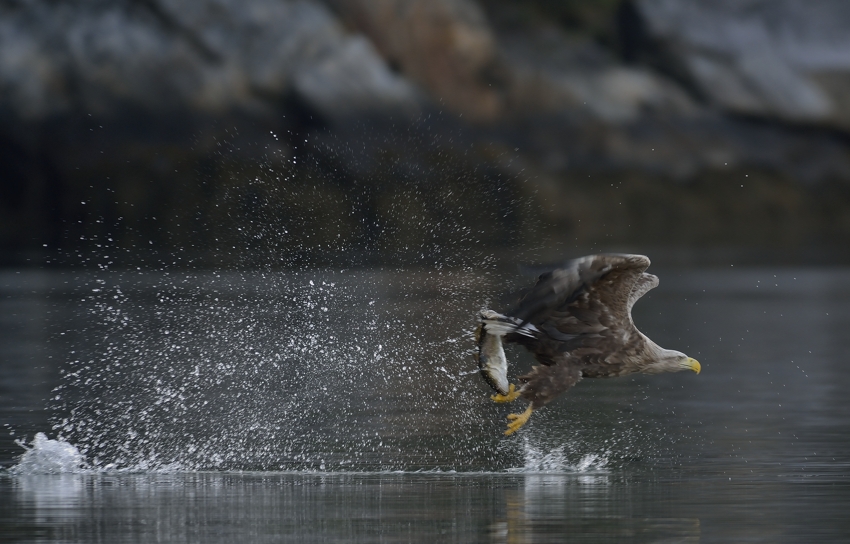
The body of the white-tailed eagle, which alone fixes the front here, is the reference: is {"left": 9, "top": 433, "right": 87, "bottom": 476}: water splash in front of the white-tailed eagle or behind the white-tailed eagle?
behind

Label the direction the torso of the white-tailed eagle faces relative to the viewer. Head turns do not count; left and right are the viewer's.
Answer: facing to the right of the viewer
